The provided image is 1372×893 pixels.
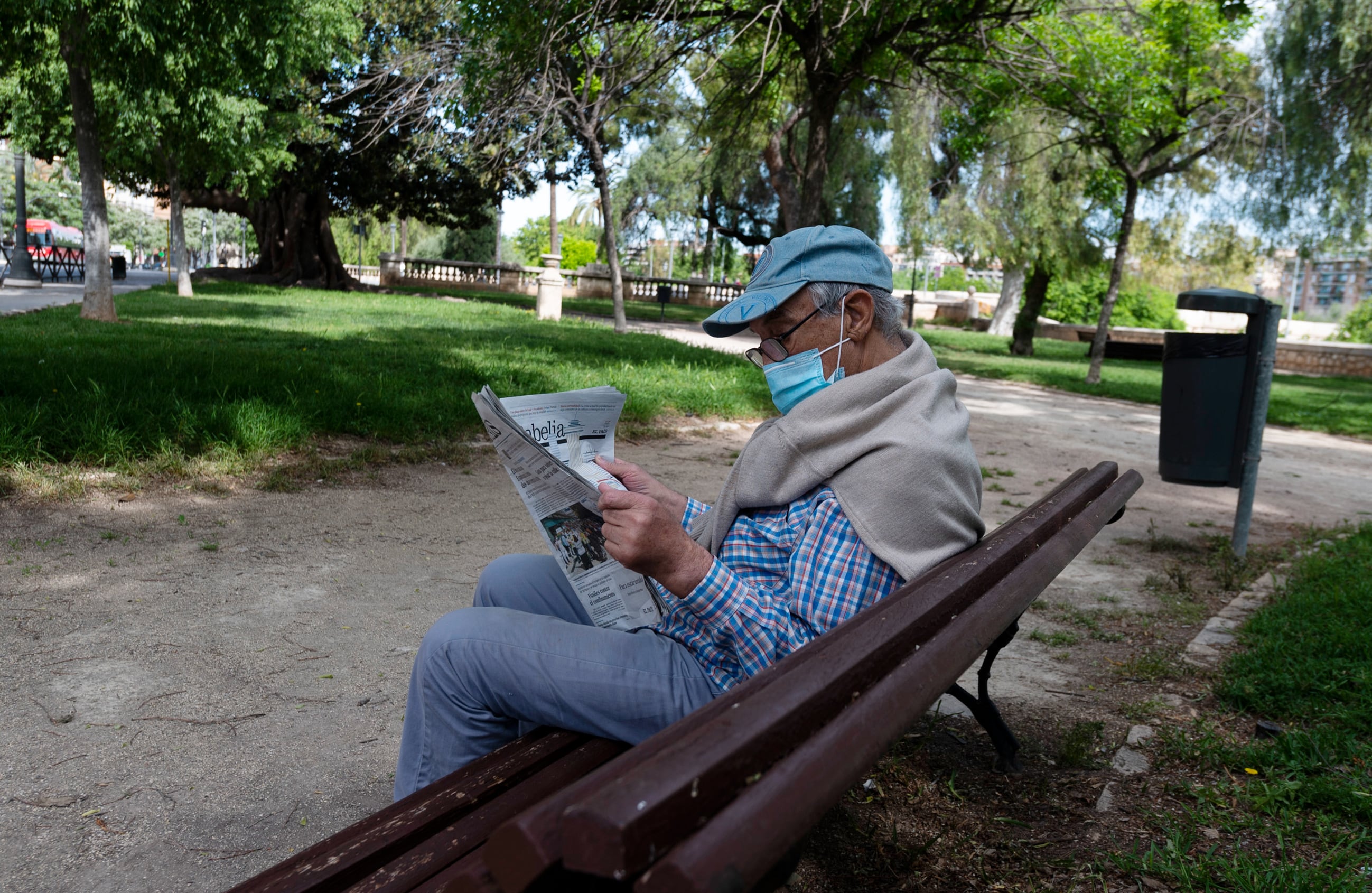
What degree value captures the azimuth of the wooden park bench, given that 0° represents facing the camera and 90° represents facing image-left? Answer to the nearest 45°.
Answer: approximately 135°

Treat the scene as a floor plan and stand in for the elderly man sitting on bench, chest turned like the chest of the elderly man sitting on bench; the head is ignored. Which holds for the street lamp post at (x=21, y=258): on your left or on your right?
on your right

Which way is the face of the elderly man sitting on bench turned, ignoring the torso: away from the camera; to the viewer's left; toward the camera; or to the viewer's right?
to the viewer's left

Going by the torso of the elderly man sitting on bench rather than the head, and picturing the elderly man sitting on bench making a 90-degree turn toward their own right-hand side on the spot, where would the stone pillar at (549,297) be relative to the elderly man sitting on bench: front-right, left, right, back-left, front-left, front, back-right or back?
front

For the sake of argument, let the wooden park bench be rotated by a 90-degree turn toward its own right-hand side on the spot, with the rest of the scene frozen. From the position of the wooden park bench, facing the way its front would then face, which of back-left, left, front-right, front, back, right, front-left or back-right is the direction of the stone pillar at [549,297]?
front-left

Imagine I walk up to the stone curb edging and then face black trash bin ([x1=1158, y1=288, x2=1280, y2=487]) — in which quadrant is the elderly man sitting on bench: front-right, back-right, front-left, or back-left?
back-left

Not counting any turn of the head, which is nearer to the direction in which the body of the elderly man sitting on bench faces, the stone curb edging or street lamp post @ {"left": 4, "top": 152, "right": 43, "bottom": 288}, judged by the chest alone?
the street lamp post

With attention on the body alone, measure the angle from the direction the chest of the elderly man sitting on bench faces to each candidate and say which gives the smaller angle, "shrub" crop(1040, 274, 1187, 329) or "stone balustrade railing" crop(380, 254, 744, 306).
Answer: the stone balustrade railing

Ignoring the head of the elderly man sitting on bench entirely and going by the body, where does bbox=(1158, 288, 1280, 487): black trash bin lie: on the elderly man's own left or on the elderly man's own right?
on the elderly man's own right

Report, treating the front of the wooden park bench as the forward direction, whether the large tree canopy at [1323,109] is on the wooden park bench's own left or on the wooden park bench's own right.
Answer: on the wooden park bench's own right

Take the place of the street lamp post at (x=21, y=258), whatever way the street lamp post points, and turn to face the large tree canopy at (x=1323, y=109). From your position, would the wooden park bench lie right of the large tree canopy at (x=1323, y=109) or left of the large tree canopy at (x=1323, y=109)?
right

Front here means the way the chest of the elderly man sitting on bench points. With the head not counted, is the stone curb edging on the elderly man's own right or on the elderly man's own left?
on the elderly man's own right

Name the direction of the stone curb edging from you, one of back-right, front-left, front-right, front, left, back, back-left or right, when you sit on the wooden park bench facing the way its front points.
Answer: right

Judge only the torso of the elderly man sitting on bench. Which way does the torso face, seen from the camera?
to the viewer's left

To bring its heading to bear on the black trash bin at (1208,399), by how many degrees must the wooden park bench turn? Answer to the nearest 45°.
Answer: approximately 90° to its right
